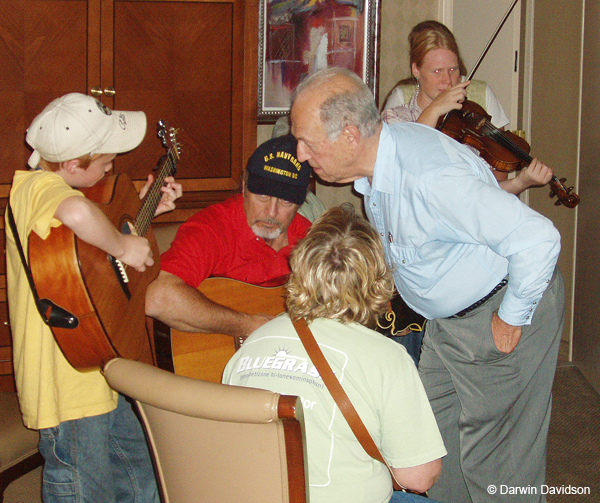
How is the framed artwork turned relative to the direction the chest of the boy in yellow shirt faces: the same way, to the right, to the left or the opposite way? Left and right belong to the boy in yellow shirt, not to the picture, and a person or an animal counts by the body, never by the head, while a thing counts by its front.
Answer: to the right

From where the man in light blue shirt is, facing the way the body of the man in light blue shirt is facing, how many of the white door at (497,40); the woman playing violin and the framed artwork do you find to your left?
0

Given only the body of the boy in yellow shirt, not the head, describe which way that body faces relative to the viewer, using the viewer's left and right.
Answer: facing to the right of the viewer

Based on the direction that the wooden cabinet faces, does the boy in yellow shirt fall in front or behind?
in front

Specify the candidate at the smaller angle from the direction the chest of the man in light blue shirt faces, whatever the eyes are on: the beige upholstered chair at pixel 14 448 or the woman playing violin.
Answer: the beige upholstered chair

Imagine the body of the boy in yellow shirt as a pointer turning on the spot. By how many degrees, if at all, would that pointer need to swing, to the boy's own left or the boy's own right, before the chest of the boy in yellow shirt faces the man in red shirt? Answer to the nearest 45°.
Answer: approximately 45° to the boy's own left

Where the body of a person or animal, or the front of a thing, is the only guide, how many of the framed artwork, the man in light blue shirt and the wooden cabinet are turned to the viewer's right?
0

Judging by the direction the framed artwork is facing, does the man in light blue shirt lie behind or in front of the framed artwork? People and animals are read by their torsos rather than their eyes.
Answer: in front

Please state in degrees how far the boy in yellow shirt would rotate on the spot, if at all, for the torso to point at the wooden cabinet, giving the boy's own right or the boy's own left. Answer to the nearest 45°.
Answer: approximately 90° to the boy's own left

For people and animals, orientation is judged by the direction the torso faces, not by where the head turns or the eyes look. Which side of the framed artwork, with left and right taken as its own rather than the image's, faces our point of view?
front

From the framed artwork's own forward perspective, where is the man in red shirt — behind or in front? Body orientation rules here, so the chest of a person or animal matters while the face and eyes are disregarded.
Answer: in front

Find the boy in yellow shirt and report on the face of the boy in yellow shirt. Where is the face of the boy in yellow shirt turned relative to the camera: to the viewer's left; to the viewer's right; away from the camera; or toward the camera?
to the viewer's right

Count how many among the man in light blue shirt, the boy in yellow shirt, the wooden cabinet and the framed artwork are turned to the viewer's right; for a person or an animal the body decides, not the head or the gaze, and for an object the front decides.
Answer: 1

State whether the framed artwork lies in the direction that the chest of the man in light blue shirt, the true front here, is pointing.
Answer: no
